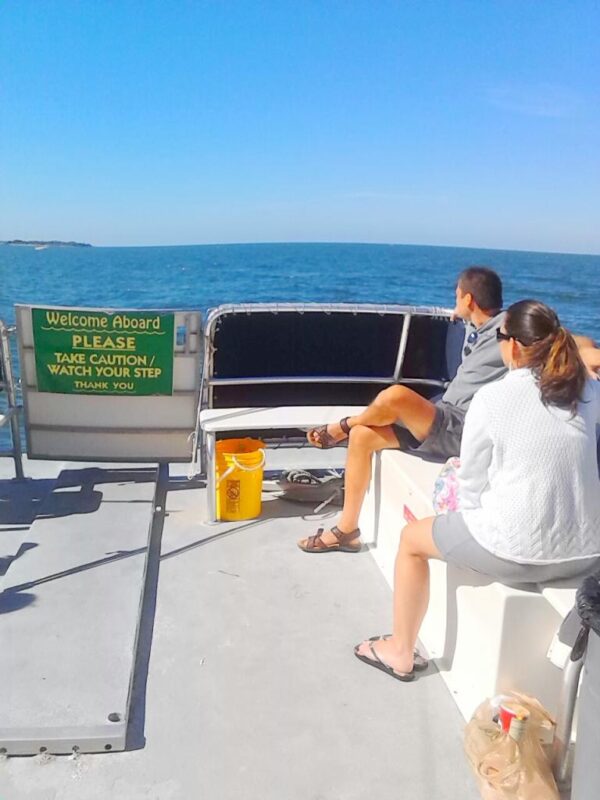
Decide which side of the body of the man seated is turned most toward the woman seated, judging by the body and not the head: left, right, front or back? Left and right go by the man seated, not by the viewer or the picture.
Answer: left

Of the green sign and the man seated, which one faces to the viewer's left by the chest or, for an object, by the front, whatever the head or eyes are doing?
the man seated

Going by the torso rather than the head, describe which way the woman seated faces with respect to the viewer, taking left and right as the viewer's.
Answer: facing away from the viewer and to the left of the viewer

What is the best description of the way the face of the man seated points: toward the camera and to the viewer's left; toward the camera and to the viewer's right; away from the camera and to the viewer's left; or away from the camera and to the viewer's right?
away from the camera and to the viewer's left

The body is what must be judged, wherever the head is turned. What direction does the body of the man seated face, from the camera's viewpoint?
to the viewer's left

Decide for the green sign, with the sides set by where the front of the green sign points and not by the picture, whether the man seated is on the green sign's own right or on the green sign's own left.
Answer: on the green sign's own left

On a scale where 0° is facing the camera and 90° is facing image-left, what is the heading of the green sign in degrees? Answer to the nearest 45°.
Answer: approximately 0°

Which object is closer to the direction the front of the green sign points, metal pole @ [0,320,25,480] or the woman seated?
the woman seated

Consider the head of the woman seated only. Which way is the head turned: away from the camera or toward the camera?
away from the camera

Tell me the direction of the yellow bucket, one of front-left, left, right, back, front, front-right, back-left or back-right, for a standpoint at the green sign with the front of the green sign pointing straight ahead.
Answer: front-left

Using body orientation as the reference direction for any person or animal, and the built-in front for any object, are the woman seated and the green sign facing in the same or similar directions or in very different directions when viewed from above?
very different directions

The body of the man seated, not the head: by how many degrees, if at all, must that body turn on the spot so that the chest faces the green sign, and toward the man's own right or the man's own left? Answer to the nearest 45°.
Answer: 0° — they already face it

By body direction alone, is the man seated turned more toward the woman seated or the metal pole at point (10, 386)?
the metal pole
